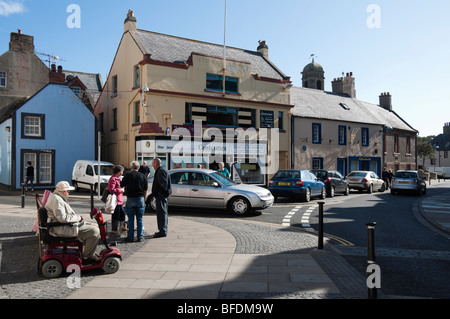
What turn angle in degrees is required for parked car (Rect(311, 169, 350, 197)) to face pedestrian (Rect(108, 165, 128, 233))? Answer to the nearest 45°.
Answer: approximately 135° to its right

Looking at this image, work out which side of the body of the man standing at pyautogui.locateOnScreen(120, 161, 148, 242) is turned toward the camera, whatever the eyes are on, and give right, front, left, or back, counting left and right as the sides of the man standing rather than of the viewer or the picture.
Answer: back

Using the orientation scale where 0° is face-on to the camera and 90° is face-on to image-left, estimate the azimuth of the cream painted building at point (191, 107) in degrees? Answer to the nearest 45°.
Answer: approximately 315°

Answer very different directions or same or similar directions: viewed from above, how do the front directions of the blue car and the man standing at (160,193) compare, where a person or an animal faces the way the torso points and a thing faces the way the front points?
very different directions

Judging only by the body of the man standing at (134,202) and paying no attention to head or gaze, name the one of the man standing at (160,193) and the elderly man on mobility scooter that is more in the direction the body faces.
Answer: the man standing

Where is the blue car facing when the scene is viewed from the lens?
facing away from the viewer and to the right of the viewer

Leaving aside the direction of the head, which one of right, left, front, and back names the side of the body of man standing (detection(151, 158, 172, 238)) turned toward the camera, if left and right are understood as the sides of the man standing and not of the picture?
left

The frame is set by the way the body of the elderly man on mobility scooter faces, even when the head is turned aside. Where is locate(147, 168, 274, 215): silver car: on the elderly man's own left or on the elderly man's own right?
on the elderly man's own left

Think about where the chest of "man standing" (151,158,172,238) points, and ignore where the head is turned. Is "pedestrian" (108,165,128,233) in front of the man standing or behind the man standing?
in front

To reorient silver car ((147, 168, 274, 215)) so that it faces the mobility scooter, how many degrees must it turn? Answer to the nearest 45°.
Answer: approximately 90° to its right

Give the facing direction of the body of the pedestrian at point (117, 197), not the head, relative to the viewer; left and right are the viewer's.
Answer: facing to the right of the viewer

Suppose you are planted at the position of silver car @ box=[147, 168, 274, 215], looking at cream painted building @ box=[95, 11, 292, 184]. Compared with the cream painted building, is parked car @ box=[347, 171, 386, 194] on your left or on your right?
right
